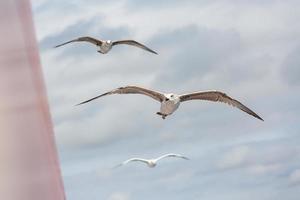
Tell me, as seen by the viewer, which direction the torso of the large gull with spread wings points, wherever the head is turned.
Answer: toward the camera
